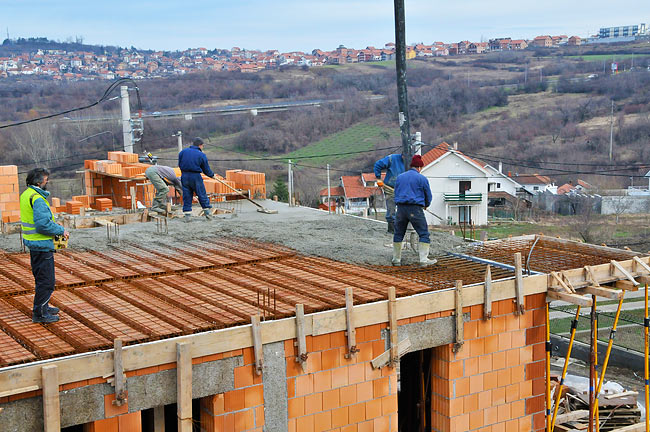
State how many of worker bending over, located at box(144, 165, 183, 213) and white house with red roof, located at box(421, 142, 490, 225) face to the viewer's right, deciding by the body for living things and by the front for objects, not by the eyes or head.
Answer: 1

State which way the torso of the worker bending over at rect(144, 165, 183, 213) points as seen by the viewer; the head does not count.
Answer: to the viewer's right

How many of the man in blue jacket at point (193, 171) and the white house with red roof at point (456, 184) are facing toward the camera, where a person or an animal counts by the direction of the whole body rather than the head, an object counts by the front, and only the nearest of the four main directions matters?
1

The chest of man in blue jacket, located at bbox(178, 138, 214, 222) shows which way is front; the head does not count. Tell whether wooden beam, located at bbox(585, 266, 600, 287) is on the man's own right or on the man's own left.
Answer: on the man's own right

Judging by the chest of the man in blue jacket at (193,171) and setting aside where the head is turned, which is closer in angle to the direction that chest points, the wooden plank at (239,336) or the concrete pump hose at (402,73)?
the concrete pump hose

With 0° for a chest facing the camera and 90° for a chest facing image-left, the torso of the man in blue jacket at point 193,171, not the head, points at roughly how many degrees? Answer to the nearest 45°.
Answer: approximately 225°

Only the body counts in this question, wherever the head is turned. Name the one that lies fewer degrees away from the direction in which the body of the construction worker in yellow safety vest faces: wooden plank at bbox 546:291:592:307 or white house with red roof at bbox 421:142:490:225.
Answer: the wooden plank

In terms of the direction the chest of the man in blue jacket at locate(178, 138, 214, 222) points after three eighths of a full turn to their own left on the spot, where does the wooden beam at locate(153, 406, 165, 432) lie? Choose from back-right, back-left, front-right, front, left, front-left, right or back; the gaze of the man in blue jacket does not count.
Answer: left

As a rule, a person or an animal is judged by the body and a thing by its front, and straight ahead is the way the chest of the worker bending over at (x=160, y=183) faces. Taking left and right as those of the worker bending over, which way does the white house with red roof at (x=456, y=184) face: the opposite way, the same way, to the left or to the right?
to the right

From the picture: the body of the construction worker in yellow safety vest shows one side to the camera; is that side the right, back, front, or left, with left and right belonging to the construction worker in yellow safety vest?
right

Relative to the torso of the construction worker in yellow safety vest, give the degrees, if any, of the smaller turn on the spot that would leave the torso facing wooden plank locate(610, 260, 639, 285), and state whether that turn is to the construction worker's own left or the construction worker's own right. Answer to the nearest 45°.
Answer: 0° — they already face it

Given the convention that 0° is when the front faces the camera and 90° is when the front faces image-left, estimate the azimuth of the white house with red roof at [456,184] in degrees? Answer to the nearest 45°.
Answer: approximately 0°

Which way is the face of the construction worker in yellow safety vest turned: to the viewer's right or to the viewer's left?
to the viewer's right
